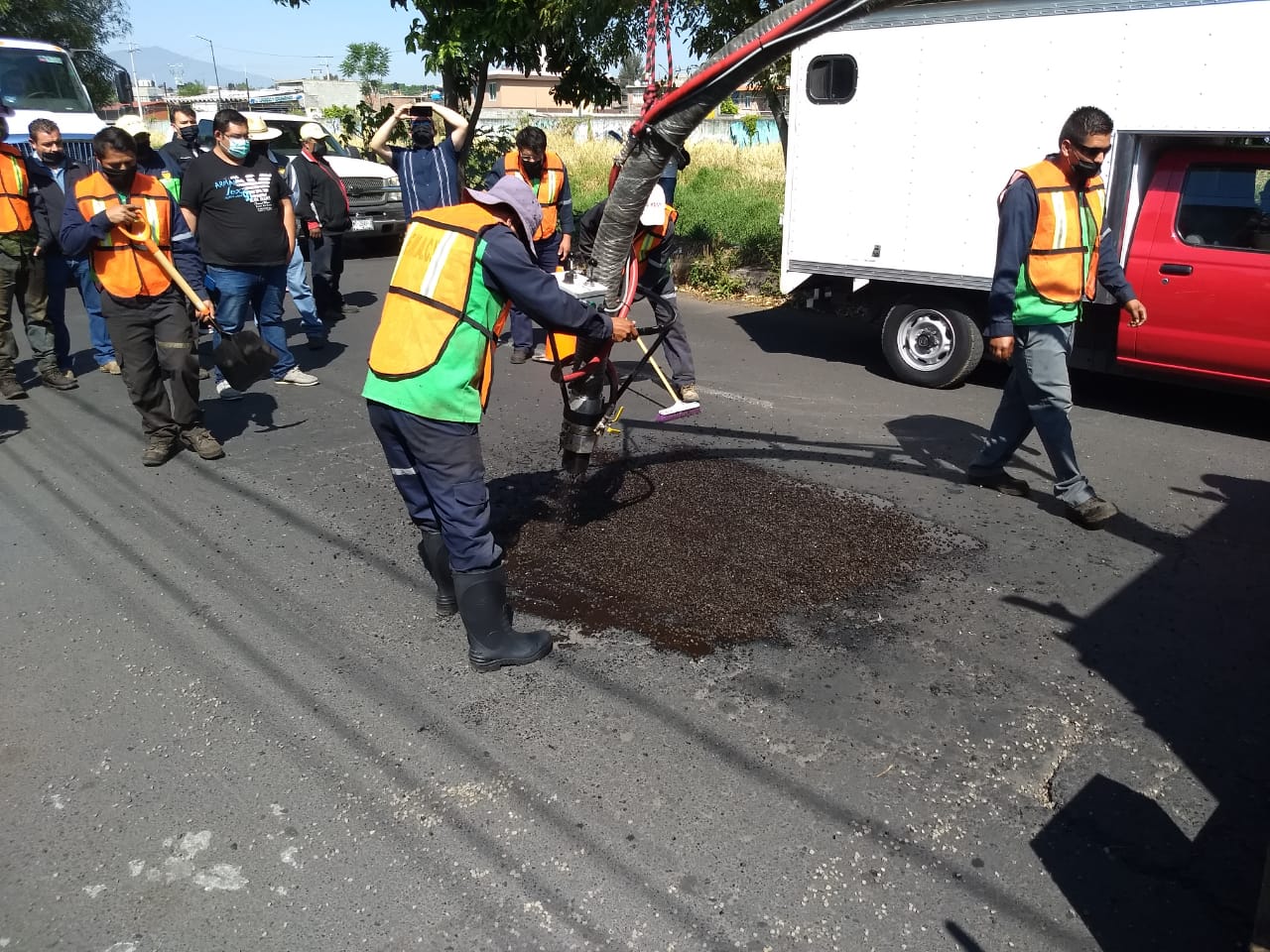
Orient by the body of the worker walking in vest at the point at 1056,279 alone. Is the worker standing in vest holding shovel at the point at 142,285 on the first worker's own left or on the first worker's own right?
on the first worker's own right

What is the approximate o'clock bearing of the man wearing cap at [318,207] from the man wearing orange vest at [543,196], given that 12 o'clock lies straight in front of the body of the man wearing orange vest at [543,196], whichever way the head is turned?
the man wearing cap at [318,207] is roughly at 4 o'clock from the man wearing orange vest at [543,196].

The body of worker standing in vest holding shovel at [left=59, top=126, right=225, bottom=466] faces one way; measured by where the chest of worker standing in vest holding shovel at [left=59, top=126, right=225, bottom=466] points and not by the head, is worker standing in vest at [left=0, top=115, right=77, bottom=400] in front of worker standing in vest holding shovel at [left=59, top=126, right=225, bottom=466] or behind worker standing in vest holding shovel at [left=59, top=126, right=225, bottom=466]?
behind

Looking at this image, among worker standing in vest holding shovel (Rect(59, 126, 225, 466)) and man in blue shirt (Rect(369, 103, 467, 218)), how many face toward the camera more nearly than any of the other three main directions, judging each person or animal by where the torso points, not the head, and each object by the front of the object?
2

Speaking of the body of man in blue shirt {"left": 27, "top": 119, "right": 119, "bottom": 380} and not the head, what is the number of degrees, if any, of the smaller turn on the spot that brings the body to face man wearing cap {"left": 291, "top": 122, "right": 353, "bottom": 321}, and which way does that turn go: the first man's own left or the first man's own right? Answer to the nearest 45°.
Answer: approximately 45° to the first man's own left

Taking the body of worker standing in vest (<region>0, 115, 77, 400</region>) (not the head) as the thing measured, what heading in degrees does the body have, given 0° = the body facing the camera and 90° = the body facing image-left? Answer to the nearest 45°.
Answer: approximately 315°

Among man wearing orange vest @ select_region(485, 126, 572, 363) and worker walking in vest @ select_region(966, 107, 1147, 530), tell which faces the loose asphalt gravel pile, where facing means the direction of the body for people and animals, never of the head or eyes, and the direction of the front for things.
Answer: the man wearing orange vest

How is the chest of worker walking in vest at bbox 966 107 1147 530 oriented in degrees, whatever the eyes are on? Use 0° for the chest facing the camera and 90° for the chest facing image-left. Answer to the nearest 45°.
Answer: approximately 315°

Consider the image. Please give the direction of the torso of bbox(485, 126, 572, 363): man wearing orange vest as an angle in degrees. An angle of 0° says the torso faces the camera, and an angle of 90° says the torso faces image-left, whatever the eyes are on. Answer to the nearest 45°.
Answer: approximately 0°
